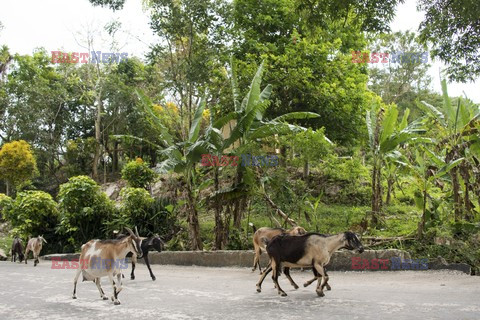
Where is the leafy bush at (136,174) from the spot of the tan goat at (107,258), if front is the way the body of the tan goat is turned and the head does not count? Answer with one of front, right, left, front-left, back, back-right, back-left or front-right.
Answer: back-left

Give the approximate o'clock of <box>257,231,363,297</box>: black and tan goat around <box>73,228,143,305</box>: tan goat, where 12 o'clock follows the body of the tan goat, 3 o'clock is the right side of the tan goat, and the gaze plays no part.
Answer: The black and tan goat is roughly at 11 o'clock from the tan goat.

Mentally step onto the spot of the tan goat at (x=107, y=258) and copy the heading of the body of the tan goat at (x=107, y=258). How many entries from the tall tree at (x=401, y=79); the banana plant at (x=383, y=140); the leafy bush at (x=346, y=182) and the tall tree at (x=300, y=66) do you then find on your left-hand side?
4

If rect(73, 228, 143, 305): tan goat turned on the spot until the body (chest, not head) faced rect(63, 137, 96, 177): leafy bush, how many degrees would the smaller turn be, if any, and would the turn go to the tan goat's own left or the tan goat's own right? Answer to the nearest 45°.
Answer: approximately 135° to the tan goat's own left

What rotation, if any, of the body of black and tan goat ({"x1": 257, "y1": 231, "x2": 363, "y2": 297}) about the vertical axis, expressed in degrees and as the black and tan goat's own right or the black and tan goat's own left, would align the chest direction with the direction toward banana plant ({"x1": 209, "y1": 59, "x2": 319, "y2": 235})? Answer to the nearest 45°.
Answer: approximately 90° to the black and tan goat's own left

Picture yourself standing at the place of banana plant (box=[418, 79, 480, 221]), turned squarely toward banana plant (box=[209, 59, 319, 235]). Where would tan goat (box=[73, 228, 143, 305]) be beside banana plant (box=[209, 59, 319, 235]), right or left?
left

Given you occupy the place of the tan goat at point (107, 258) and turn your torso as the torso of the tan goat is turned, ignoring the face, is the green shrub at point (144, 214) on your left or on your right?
on your left

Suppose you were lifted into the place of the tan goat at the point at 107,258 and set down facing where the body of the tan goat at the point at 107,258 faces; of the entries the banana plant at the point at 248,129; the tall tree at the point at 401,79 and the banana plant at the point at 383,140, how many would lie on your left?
3

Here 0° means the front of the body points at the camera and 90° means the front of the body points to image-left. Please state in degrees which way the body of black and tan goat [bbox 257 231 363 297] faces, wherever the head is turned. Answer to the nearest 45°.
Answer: approximately 270°

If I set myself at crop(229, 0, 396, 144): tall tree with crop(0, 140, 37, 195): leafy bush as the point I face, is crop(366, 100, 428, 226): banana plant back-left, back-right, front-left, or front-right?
back-left

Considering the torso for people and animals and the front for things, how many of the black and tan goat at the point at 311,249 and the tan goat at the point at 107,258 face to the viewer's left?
0

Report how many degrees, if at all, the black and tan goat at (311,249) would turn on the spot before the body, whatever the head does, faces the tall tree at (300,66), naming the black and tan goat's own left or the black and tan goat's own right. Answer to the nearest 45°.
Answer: approximately 90° to the black and tan goat's own left

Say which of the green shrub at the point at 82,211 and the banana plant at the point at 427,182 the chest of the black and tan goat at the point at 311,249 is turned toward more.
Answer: the banana plant
